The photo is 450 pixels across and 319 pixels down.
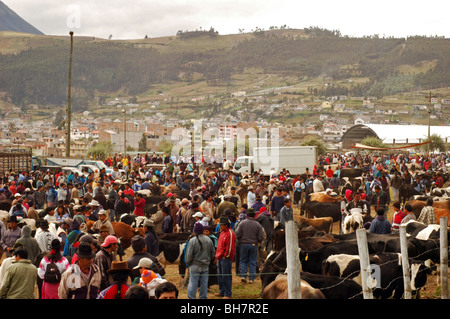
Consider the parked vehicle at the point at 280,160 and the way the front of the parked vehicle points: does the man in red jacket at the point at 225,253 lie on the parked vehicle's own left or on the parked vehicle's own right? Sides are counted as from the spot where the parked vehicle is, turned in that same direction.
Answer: on the parked vehicle's own left

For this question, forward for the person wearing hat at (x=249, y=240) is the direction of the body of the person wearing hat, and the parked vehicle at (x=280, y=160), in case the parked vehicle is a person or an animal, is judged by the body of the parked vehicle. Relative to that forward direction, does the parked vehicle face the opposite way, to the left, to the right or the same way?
to the left
